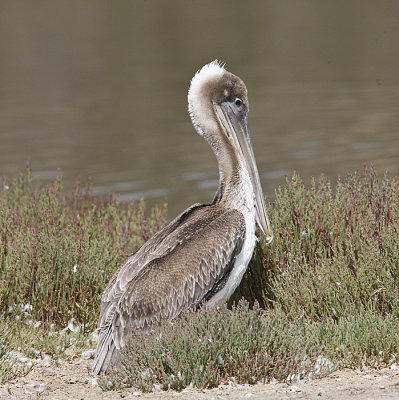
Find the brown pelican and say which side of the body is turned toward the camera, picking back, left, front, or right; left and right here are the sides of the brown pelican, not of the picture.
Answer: right

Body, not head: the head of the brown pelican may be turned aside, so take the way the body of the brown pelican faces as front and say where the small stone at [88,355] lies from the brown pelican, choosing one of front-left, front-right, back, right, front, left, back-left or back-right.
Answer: back
